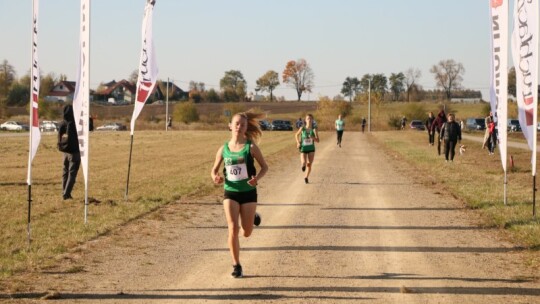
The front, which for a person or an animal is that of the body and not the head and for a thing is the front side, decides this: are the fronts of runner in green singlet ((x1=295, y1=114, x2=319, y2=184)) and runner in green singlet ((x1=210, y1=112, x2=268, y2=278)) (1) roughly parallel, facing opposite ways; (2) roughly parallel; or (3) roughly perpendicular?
roughly parallel

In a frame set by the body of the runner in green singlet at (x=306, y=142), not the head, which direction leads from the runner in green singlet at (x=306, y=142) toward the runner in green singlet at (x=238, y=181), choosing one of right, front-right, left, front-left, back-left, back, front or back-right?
front

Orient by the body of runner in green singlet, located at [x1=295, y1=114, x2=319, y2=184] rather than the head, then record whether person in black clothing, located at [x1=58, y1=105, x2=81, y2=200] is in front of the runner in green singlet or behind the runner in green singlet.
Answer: in front

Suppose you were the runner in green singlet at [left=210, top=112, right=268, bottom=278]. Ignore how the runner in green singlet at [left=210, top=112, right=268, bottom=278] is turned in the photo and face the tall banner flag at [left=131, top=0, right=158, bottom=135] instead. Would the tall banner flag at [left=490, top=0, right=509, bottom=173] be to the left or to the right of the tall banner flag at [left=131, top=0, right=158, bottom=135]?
right

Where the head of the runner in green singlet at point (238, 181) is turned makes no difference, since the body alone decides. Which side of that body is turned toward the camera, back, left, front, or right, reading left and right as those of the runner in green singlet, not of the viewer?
front

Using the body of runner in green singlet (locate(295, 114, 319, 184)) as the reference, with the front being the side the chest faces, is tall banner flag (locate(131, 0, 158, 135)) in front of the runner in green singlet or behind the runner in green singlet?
in front

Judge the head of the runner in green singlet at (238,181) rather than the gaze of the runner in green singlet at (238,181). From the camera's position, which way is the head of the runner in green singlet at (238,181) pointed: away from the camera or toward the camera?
toward the camera

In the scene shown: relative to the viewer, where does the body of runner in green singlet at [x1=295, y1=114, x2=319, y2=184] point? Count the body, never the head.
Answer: toward the camera

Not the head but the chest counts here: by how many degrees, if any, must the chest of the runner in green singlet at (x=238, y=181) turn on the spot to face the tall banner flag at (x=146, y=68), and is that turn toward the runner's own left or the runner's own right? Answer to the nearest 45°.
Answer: approximately 180°

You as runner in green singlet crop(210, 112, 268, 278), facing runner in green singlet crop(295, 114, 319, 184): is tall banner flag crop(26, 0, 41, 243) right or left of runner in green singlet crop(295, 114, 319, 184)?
left

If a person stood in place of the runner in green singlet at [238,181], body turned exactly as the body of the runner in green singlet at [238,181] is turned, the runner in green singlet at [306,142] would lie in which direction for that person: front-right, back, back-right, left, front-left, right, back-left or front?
back

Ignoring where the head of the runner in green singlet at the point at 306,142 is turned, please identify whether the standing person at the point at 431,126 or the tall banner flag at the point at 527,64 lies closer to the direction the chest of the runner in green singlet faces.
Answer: the tall banner flag
